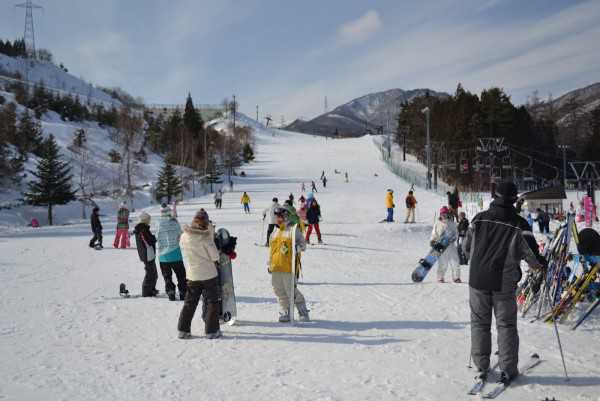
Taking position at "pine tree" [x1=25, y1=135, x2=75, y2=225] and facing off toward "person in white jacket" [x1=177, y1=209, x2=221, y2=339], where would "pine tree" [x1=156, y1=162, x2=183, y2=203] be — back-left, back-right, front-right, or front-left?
back-left

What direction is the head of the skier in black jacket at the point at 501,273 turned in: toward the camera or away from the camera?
away from the camera

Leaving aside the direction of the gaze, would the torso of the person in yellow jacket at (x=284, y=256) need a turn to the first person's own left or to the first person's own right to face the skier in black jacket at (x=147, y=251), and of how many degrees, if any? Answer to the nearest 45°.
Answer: approximately 90° to the first person's own right

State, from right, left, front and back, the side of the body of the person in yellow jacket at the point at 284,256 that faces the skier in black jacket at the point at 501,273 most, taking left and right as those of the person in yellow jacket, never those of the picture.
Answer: left

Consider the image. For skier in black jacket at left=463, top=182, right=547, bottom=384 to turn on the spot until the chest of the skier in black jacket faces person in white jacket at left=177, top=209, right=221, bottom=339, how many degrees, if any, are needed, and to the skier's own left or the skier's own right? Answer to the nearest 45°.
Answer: approximately 135° to the skier's own left

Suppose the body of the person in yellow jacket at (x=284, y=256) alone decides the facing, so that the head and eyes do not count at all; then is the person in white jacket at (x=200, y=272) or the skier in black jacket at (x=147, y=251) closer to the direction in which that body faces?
the person in white jacket

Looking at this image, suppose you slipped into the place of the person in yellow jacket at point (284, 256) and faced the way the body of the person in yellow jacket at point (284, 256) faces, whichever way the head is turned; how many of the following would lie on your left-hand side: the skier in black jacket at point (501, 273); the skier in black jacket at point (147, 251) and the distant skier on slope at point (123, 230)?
1
